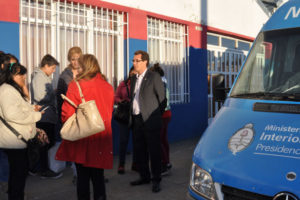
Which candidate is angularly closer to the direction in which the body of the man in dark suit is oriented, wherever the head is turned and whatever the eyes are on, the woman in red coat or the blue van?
the woman in red coat

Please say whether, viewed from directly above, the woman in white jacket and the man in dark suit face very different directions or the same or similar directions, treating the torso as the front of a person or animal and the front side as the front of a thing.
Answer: very different directions

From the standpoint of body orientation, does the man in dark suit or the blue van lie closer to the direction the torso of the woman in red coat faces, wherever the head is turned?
the man in dark suit

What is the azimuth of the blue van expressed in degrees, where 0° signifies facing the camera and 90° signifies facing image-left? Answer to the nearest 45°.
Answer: approximately 45°

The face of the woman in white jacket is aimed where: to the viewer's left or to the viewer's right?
to the viewer's right

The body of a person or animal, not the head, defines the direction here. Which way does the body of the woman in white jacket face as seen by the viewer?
to the viewer's right

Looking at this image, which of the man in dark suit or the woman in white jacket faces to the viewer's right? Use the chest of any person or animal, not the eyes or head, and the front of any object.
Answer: the woman in white jacket

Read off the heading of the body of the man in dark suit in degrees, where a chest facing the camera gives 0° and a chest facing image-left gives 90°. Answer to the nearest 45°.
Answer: approximately 45°
